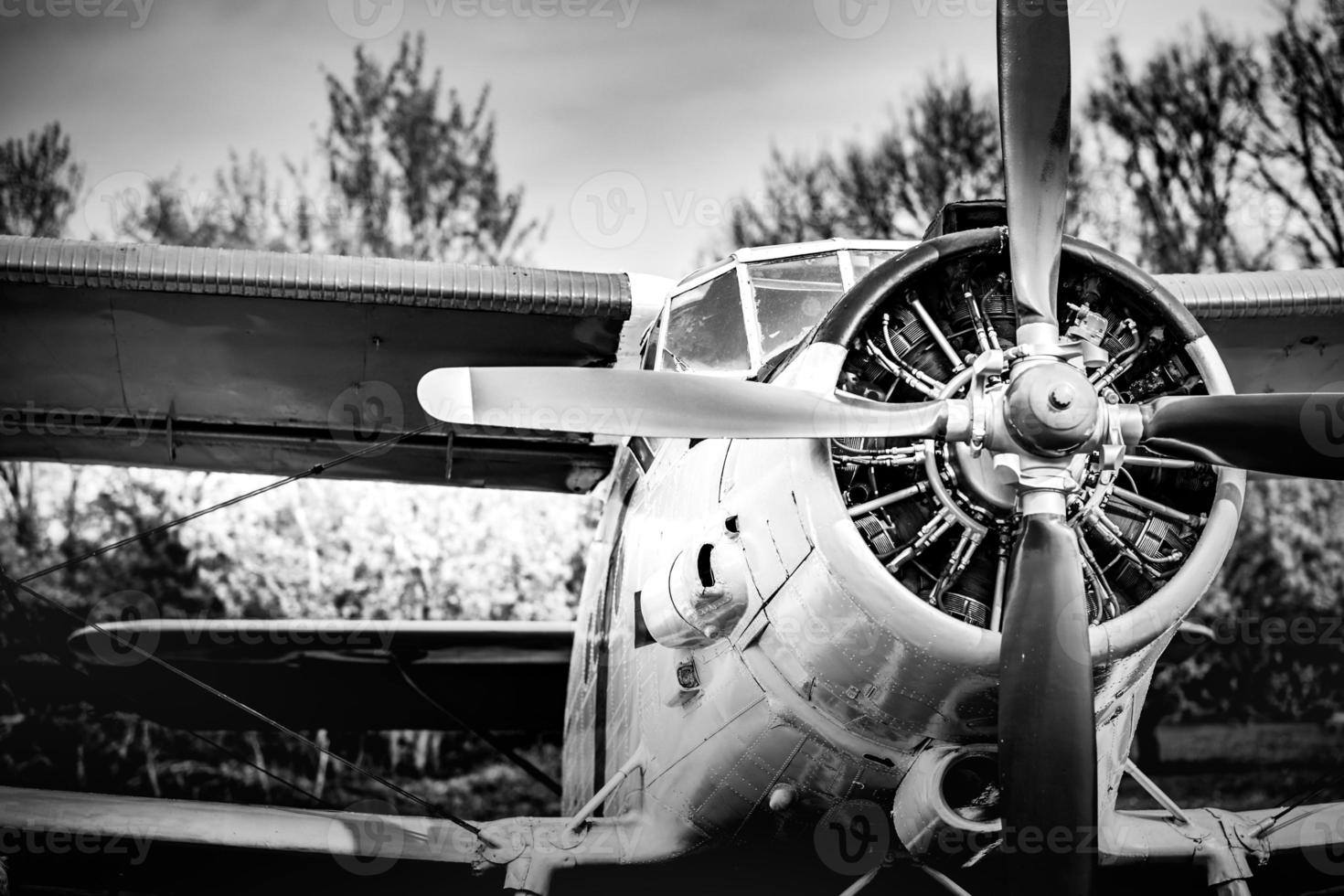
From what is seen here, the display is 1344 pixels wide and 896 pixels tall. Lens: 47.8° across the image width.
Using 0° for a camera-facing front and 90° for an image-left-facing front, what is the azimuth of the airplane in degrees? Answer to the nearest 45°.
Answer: approximately 315°

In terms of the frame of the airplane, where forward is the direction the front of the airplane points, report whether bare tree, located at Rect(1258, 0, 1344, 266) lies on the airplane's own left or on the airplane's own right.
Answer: on the airplane's own left

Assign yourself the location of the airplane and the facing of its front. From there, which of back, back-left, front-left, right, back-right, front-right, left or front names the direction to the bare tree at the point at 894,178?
back-left

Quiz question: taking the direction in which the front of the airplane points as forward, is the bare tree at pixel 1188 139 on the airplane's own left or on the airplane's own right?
on the airplane's own left
